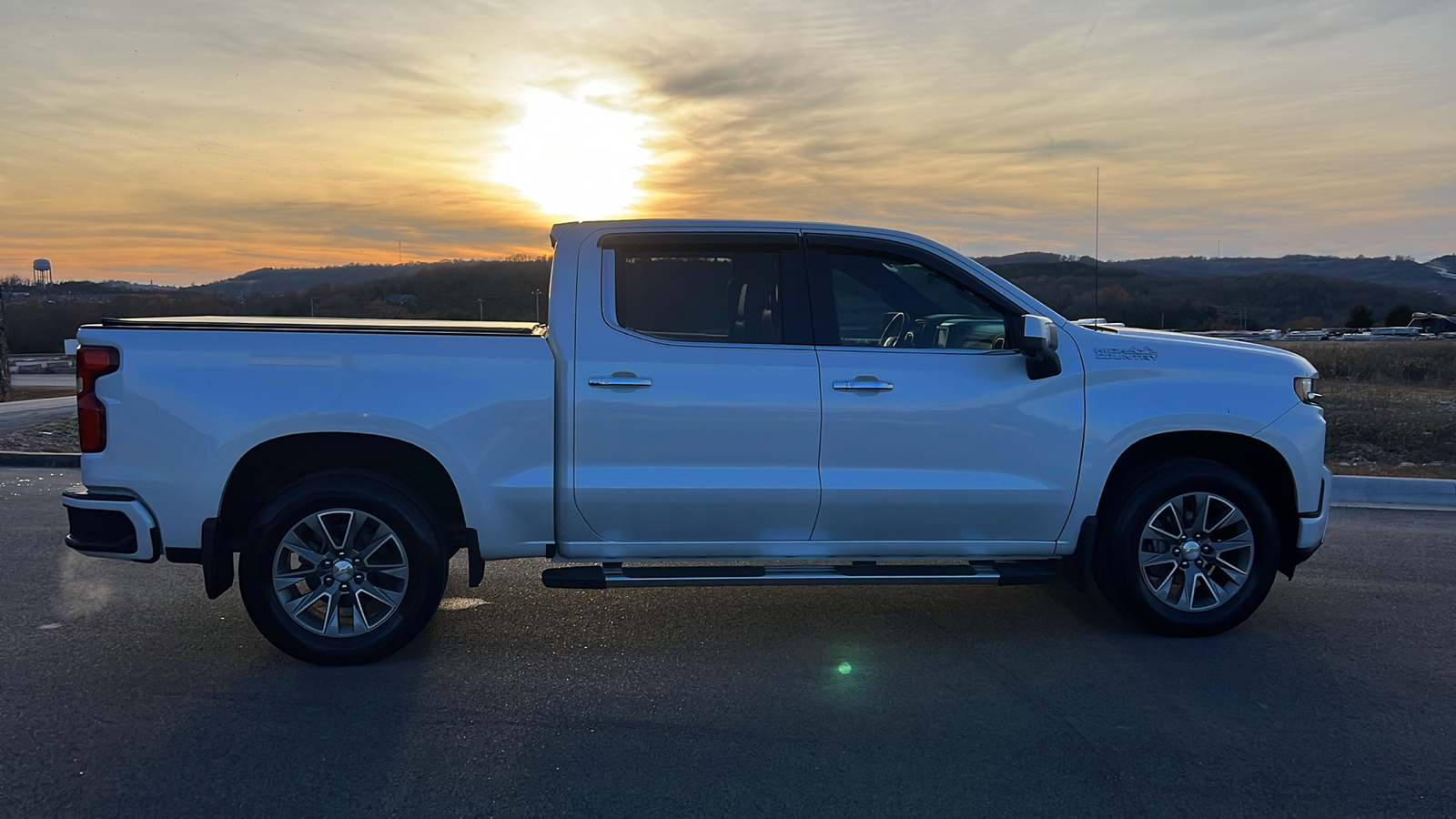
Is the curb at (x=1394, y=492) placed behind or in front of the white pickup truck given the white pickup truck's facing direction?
in front

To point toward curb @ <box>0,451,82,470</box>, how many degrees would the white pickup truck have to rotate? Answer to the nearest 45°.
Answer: approximately 135° to its left

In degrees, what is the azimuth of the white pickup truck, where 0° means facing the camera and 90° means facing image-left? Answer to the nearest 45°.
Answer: approximately 270°
